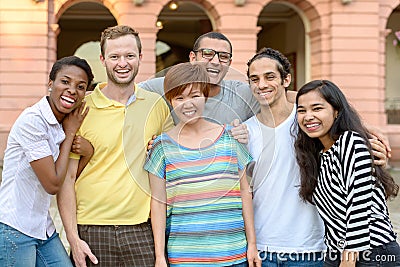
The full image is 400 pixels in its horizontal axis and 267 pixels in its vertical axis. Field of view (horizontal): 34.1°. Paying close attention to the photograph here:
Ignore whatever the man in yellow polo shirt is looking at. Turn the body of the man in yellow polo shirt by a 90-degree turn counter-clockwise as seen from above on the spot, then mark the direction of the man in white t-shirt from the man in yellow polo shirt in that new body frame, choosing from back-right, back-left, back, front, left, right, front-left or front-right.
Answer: front

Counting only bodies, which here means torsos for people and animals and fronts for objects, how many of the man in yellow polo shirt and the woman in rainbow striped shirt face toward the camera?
2

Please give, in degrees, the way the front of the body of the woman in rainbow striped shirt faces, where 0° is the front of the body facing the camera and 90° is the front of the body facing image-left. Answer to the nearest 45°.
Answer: approximately 0°

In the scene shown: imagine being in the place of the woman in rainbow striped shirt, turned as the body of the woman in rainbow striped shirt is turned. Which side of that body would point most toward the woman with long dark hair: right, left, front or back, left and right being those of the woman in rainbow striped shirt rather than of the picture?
left

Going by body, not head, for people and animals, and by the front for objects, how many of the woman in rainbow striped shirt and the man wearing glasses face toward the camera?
2

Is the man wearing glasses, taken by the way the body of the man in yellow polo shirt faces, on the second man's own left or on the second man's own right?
on the second man's own left

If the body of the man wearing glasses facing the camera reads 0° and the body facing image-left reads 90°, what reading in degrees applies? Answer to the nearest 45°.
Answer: approximately 0°

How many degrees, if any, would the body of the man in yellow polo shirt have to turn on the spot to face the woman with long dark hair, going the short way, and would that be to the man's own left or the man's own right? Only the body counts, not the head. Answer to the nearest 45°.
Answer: approximately 90° to the man's own left
